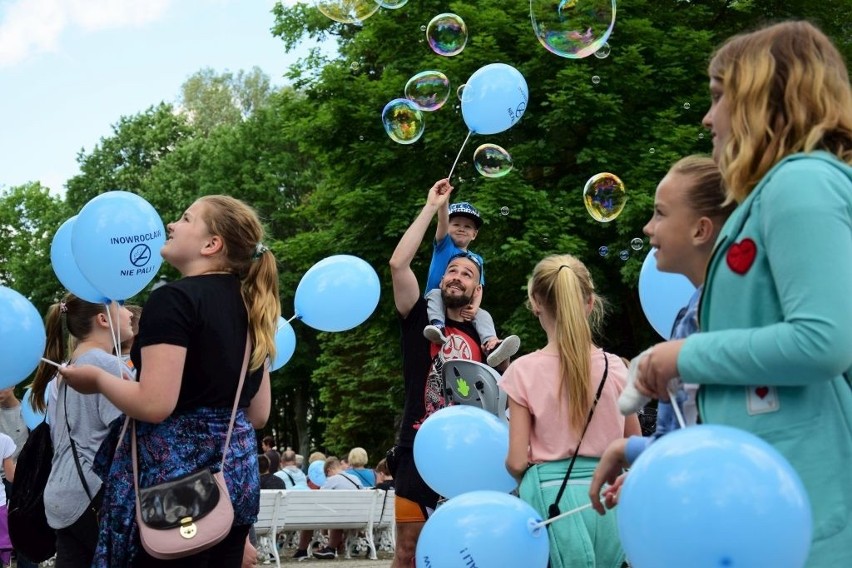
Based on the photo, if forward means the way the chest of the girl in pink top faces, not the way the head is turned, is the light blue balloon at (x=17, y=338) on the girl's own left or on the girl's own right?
on the girl's own left

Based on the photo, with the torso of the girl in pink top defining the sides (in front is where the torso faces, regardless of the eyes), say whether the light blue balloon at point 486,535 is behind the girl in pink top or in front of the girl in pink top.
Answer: behind

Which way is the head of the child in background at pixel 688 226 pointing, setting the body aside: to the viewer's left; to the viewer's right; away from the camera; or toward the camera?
to the viewer's left

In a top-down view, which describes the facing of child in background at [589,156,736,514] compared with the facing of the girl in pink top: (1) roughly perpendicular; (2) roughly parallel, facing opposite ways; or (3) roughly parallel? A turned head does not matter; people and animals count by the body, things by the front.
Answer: roughly perpendicular

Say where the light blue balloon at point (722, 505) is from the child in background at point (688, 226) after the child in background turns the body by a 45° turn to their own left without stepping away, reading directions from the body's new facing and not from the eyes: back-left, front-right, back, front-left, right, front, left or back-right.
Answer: front-left

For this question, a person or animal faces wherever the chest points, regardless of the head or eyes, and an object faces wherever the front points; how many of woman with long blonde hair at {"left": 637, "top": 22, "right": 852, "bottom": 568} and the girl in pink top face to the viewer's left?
1

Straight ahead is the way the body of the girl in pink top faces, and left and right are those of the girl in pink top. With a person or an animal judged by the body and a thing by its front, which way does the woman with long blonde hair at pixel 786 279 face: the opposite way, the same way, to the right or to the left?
to the left

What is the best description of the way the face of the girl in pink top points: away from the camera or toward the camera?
away from the camera

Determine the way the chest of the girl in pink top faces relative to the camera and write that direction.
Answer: away from the camera

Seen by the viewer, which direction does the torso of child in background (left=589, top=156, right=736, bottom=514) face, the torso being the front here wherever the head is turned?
to the viewer's left

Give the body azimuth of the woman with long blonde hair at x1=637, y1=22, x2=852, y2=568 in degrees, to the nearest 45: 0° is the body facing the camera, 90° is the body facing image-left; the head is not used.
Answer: approximately 90°
